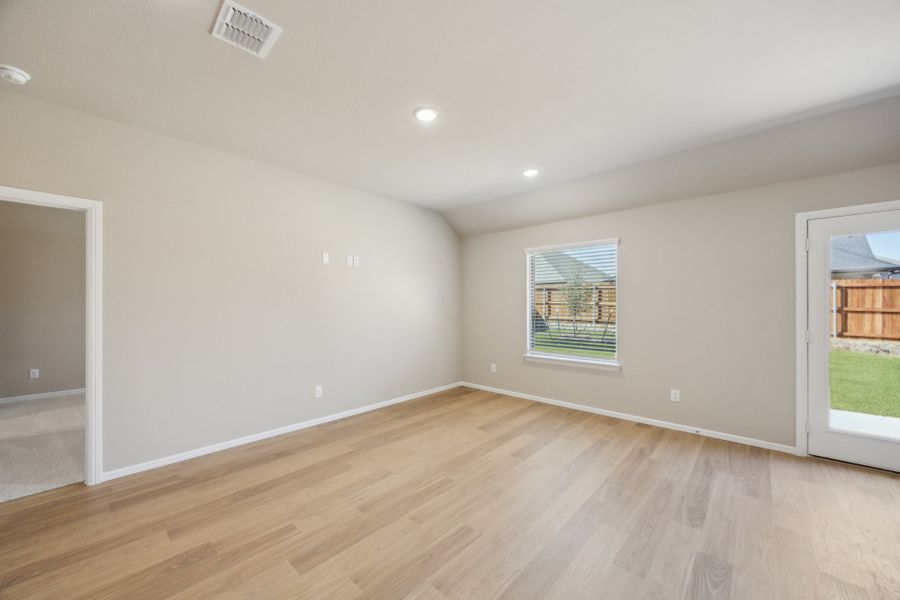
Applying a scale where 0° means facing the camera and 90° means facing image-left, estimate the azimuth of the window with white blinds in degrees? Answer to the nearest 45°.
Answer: approximately 45°

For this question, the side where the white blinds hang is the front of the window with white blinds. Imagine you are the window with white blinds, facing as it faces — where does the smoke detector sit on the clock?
The smoke detector is roughly at 12 o'clock from the window with white blinds.

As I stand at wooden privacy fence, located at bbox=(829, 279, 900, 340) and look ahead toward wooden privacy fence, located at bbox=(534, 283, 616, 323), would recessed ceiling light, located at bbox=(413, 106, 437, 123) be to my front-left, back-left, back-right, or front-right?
front-left

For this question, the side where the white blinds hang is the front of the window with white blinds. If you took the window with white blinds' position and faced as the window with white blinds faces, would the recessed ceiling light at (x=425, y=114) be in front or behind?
in front

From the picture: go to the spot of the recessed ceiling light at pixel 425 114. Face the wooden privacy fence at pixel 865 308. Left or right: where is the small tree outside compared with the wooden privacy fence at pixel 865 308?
left

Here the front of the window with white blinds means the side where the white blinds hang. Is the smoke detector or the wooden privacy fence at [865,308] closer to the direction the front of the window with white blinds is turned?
the smoke detector

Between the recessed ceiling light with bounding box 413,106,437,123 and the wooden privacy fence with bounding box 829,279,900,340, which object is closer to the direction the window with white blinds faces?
the recessed ceiling light
